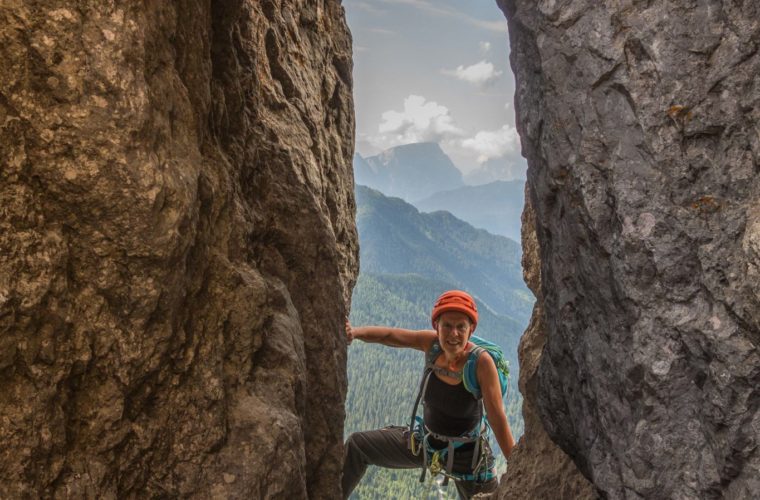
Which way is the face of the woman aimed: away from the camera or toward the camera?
toward the camera

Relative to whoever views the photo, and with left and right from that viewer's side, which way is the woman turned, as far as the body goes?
facing the viewer
